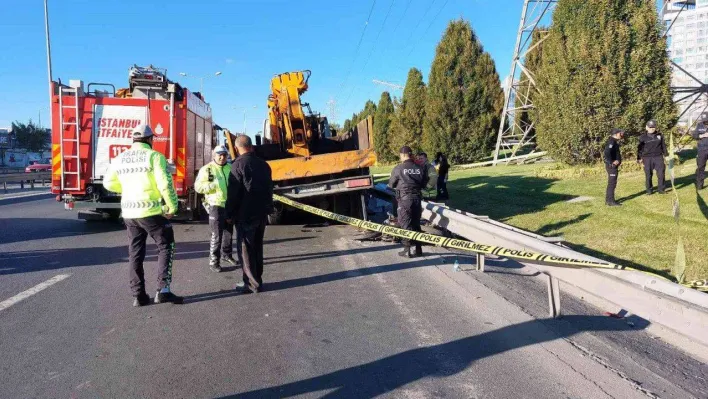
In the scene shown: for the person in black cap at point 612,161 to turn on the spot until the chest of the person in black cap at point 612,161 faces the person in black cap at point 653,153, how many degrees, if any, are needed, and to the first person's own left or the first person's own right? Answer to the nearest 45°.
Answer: approximately 45° to the first person's own left

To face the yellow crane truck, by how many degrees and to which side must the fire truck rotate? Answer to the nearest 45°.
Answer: approximately 90° to its right

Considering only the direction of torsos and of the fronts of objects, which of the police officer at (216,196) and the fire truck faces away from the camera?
the fire truck

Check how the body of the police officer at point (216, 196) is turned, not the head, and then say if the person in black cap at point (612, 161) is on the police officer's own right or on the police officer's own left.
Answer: on the police officer's own left

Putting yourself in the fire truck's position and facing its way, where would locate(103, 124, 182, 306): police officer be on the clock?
The police officer is roughly at 6 o'clock from the fire truck.

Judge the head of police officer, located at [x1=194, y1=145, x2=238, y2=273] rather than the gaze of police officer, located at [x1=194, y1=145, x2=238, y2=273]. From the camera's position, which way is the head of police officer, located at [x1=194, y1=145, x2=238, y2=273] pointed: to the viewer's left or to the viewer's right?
to the viewer's right

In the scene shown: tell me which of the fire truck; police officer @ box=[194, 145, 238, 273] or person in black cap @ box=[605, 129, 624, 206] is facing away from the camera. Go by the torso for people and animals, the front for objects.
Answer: the fire truck

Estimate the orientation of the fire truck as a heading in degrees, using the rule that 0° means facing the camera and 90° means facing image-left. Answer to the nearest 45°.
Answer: approximately 180°

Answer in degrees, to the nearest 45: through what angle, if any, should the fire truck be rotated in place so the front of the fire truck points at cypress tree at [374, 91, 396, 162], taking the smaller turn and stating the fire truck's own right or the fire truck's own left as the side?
approximately 45° to the fire truck's own right

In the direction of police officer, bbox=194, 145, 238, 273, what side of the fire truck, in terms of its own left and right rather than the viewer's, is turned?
back

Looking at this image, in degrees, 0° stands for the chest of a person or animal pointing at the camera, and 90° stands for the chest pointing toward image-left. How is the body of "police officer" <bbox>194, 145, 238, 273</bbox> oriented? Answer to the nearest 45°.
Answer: approximately 315°
